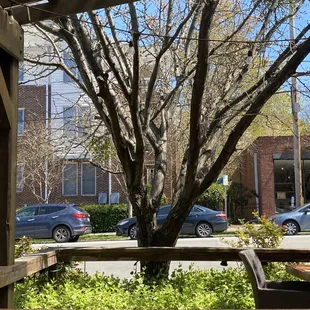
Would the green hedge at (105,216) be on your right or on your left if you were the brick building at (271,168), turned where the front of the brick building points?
on your right

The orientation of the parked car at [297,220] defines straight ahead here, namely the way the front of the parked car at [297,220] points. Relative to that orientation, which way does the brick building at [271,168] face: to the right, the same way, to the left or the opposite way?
to the left

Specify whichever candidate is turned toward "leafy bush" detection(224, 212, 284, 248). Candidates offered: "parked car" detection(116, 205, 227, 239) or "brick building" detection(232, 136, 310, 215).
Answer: the brick building

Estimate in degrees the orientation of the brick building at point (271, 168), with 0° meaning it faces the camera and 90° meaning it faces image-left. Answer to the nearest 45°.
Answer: approximately 0°

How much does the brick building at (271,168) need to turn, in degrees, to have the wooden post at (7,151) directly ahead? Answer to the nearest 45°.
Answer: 0° — it already faces it

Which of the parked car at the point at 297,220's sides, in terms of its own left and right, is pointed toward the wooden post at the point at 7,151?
left

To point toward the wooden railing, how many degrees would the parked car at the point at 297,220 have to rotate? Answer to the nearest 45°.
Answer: approximately 90° to its left
